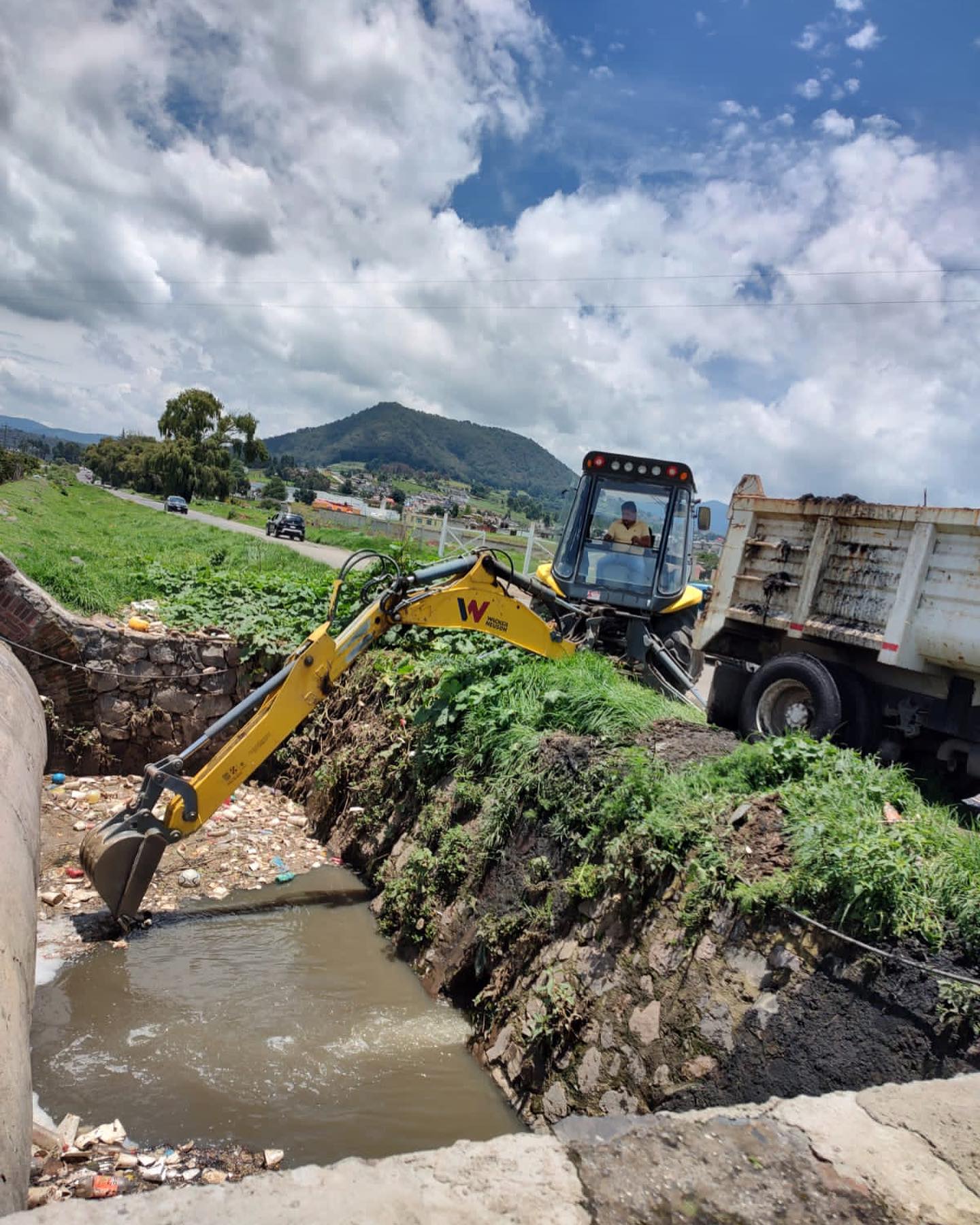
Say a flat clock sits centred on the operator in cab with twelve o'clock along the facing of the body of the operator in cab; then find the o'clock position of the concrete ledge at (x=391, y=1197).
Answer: The concrete ledge is roughly at 12 o'clock from the operator in cab.

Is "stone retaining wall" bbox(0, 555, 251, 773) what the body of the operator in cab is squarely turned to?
no

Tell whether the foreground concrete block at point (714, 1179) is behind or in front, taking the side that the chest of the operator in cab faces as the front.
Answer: in front

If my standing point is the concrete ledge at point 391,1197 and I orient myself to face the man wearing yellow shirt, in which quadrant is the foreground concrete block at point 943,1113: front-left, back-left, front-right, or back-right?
front-right

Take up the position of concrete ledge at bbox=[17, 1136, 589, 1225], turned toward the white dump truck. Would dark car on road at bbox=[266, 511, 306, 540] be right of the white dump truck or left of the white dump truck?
left

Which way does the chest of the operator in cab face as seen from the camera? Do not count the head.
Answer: toward the camera

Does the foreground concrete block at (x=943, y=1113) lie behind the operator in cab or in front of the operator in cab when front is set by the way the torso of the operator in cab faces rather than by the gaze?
in front

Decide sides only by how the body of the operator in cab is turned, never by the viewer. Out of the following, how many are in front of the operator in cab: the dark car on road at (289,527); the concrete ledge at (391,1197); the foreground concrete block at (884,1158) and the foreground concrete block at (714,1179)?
3

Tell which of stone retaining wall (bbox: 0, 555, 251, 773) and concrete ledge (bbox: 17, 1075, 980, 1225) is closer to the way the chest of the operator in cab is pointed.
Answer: the concrete ledge

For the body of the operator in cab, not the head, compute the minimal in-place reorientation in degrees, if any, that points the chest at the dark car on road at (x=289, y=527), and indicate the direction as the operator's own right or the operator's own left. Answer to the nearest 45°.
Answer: approximately 135° to the operator's own right

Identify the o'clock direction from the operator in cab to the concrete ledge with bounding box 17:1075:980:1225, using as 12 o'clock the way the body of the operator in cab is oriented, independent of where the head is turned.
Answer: The concrete ledge is roughly at 12 o'clock from the operator in cab.

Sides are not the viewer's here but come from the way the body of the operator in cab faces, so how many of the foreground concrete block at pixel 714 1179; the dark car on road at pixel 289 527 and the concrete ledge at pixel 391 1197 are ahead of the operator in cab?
2

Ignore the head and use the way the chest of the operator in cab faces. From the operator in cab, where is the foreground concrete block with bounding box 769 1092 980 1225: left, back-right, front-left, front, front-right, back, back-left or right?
front
